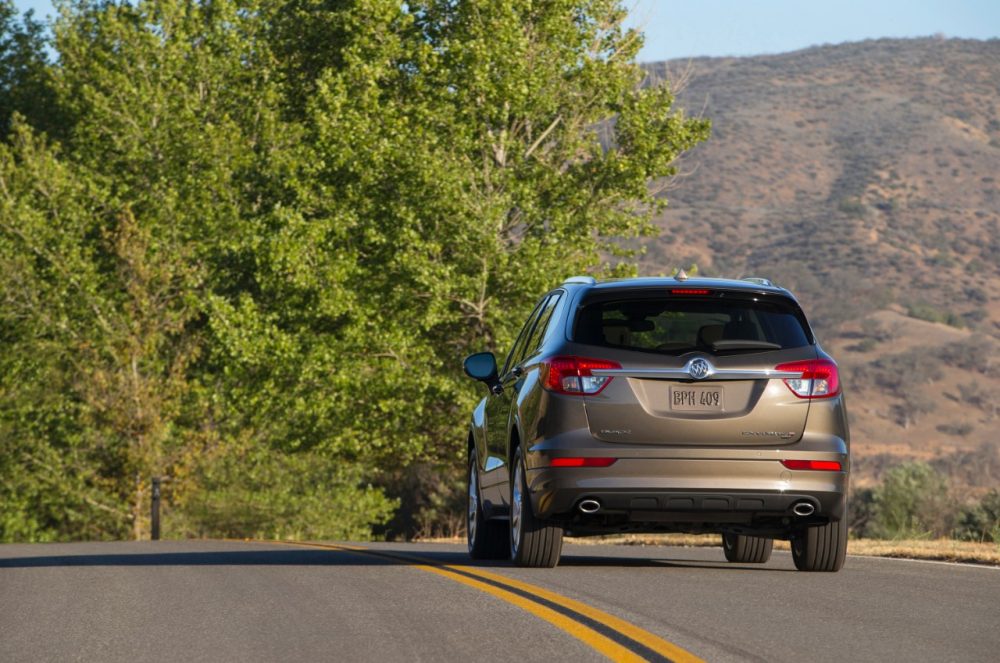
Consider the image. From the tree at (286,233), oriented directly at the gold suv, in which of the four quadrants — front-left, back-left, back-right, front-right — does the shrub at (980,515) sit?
front-left

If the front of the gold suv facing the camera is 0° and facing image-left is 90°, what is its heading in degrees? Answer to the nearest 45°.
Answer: approximately 180°

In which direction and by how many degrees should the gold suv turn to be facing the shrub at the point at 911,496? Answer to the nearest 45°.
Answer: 0° — it already faces it

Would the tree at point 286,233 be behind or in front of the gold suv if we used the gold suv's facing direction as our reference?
in front

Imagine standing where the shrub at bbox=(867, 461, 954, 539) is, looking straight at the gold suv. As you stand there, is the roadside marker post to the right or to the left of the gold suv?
right

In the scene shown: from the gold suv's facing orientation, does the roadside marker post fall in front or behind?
in front
